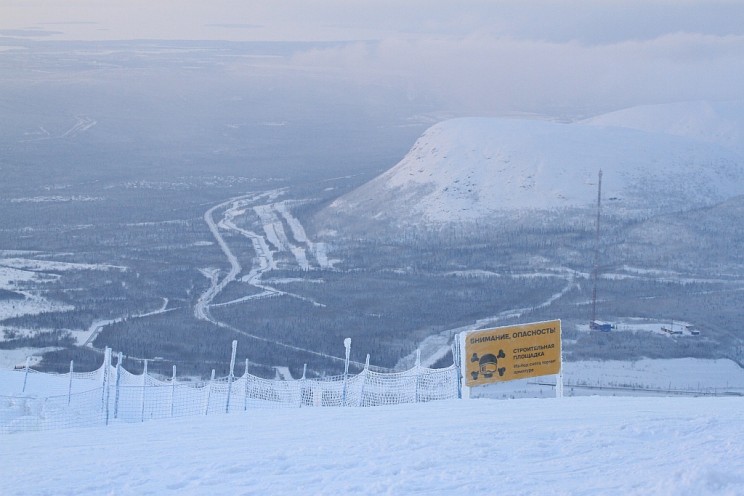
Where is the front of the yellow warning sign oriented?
toward the camera

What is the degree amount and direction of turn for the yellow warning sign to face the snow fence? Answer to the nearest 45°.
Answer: approximately 90° to its right
